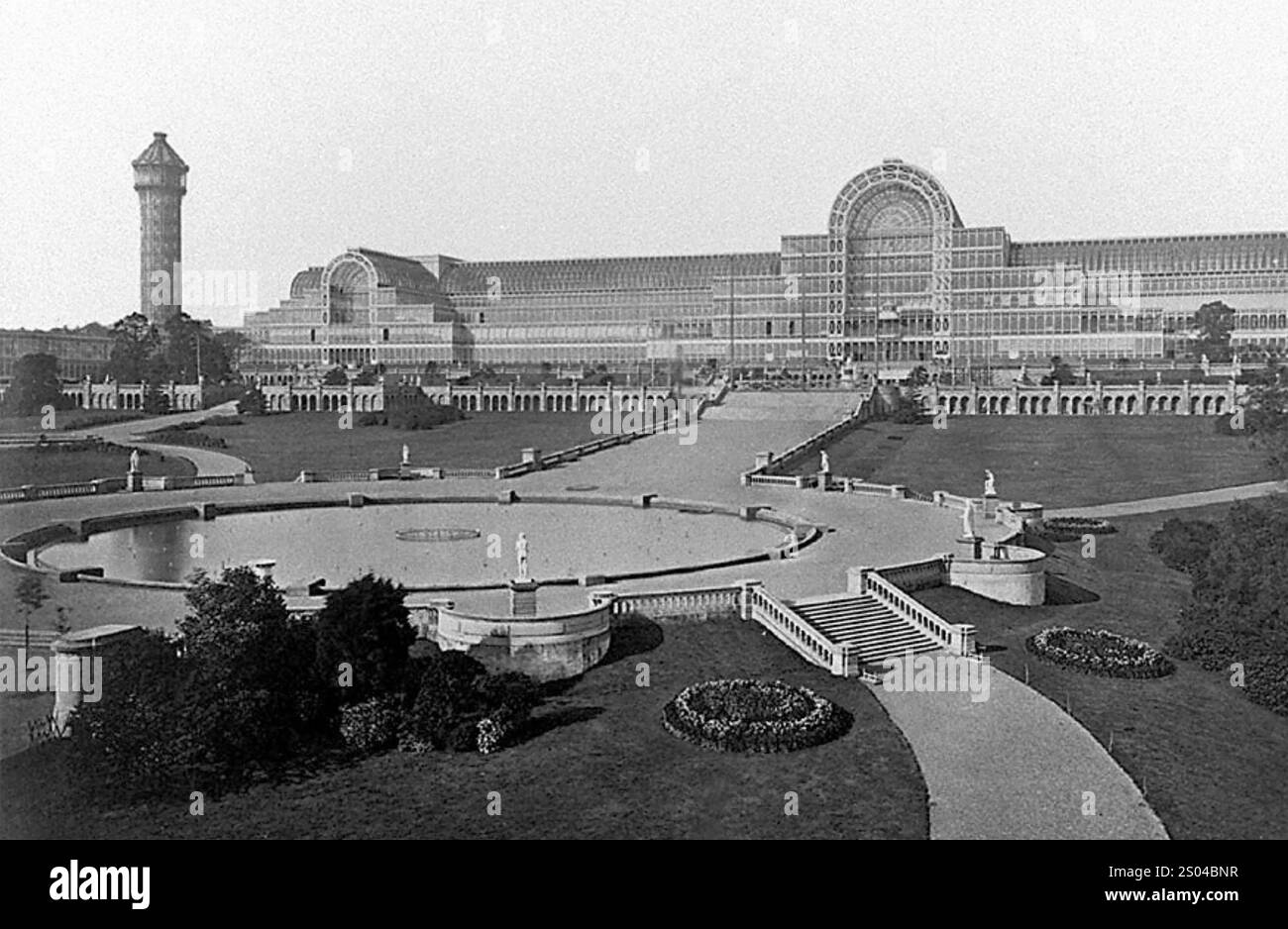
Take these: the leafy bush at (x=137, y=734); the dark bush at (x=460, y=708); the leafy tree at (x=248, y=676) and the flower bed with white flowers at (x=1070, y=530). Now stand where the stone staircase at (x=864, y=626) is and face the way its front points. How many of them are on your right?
3

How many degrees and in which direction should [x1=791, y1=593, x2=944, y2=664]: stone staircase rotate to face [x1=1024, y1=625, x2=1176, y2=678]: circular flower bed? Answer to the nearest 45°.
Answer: approximately 45° to its left

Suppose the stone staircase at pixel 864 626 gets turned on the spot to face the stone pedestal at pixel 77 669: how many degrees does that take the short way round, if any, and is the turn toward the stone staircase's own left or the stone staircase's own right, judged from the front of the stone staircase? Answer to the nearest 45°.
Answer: approximately 90° to the stone staircase's own right

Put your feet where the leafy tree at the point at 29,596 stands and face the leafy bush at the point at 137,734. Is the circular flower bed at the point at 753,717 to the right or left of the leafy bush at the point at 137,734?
left

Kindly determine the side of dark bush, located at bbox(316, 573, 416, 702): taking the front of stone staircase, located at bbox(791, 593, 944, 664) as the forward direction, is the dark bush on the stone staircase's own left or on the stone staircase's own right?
on the stone staircase's own right

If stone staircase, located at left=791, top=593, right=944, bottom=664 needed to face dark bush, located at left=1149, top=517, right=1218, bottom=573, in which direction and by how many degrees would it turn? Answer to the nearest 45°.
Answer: approximately 90° to its left

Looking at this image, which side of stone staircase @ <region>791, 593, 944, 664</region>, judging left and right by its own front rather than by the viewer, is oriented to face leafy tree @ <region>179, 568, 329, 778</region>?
right

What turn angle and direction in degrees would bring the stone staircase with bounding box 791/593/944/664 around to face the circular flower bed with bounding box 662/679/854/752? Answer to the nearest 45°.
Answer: approximately 45° to its right

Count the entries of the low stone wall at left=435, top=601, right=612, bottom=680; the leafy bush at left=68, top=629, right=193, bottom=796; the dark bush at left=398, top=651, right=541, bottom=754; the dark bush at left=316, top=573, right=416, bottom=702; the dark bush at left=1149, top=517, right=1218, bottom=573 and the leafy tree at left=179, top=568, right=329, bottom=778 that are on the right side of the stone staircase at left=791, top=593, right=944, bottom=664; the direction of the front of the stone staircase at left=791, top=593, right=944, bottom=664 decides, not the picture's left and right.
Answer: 5

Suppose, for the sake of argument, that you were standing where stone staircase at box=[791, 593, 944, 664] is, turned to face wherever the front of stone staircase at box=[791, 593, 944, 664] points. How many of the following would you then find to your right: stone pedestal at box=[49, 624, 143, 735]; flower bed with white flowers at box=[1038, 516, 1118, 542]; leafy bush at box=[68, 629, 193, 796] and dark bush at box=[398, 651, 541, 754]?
3

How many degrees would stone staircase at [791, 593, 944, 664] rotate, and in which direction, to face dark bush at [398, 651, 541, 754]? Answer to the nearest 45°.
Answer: approximately 90° to its right

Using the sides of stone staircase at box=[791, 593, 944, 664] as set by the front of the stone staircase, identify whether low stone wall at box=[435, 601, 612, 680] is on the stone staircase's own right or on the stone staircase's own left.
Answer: on the stone staircase's own right

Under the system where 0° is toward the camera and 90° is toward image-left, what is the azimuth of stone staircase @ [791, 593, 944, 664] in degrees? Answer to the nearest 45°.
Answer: approximately 315°
